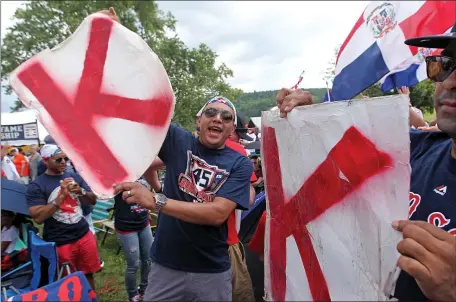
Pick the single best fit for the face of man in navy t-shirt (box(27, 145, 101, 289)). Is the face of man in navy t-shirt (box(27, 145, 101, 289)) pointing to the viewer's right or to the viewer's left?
to the viewer's right

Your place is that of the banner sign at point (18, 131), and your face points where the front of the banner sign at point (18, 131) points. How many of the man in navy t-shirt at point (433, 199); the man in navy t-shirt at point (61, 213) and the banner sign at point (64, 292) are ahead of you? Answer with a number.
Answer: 3

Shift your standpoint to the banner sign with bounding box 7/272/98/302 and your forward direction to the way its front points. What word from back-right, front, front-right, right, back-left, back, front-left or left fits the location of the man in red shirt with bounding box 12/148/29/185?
back

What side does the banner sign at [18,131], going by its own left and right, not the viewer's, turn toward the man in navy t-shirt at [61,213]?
front

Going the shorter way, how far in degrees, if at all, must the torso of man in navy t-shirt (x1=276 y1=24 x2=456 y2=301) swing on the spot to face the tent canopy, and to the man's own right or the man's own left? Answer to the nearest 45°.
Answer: approximately 90° to the man's own right

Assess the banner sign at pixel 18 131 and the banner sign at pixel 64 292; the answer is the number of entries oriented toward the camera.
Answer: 2

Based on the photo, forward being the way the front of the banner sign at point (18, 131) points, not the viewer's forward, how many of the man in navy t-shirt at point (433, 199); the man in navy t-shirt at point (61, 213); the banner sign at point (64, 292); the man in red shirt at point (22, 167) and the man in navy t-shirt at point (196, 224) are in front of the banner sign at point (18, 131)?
5

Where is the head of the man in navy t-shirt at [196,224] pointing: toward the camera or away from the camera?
toward the camera

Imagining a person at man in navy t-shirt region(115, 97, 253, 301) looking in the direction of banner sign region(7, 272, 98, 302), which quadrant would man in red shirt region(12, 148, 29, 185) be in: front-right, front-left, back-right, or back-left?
front-right

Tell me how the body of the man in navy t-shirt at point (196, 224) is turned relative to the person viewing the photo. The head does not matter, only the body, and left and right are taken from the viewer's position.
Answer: facing the viewer

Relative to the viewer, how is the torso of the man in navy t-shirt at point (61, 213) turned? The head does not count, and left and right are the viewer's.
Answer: facing the viewer and to the right of the viewer

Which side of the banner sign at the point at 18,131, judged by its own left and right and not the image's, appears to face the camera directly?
front

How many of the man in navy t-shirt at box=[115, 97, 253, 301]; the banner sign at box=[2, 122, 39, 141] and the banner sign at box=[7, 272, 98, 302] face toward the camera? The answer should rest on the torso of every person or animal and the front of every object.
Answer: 3

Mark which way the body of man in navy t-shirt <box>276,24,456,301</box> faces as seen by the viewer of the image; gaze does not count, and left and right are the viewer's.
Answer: facing the viewer and to the left of the viewer

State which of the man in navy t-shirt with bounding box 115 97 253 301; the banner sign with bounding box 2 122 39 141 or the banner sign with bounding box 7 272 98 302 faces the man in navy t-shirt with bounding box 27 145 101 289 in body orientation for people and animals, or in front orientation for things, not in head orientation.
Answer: the banner sign with bounding box 2 122 39 141

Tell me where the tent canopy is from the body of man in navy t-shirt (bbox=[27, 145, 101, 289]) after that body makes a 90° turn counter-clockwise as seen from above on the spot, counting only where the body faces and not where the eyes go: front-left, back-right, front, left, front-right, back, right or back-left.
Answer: front-left

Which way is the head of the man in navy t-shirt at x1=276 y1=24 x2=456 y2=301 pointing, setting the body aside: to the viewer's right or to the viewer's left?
to the viewer's left
